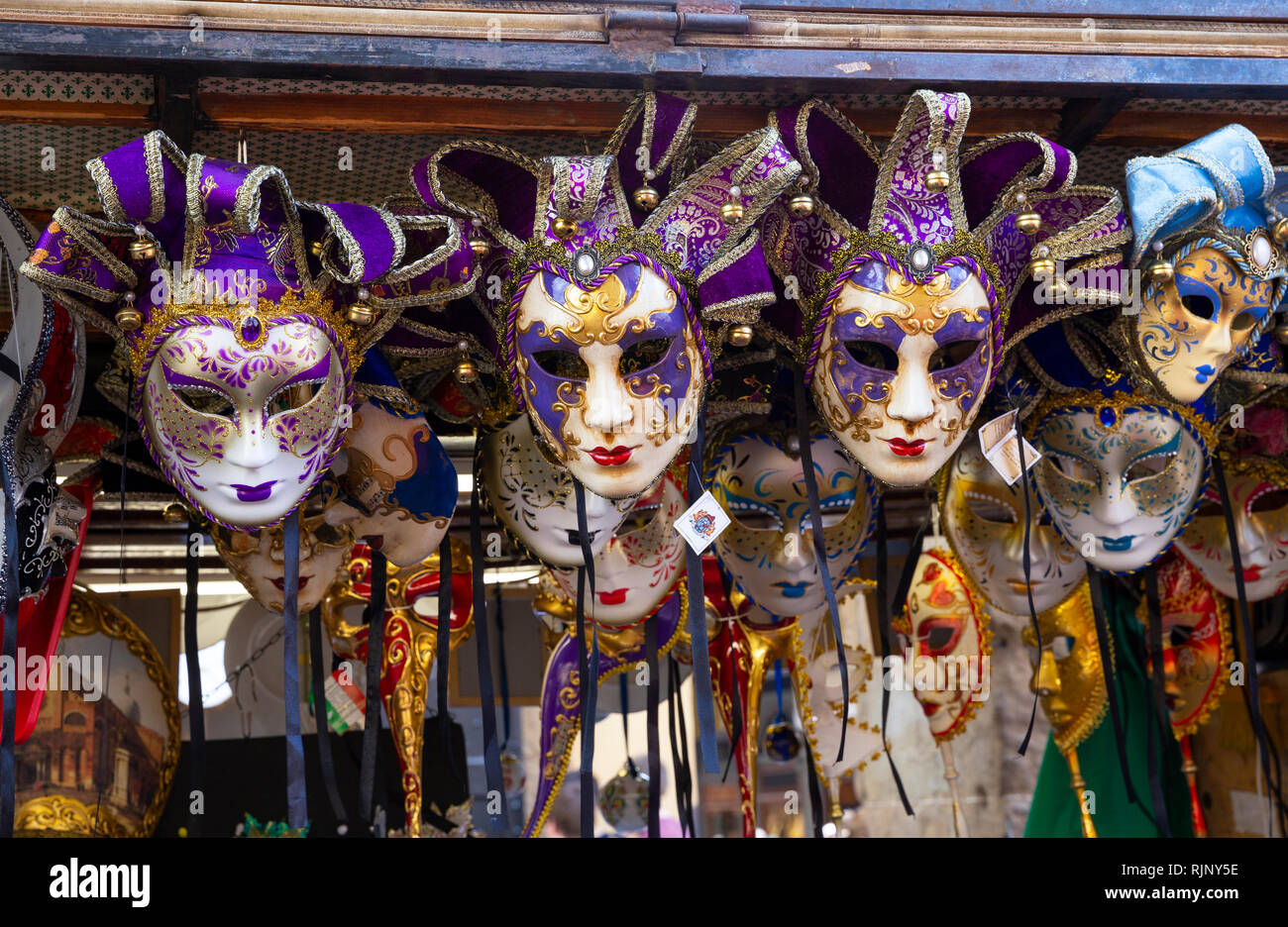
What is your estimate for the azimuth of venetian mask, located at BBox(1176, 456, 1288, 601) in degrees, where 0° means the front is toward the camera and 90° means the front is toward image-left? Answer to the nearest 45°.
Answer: approximately 0°

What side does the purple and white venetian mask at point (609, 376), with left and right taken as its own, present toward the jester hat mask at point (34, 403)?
right
